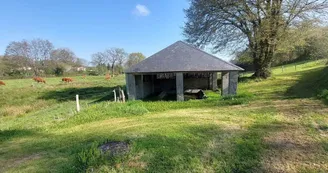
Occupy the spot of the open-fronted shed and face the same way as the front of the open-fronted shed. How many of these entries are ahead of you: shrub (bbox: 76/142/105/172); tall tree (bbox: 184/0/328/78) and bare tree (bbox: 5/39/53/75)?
1

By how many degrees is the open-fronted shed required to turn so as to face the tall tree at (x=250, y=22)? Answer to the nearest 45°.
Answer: approximately 135° to its left

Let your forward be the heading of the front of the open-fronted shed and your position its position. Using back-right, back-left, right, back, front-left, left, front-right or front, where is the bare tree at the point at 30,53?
back-right

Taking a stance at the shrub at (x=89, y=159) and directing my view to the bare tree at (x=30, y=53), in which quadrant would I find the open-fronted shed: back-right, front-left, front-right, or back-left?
front-right

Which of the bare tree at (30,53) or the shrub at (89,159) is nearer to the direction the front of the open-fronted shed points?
the shrub

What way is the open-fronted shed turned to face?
toward the camera

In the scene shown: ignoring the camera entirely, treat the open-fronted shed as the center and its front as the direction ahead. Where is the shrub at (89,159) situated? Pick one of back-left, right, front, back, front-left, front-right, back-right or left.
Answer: front

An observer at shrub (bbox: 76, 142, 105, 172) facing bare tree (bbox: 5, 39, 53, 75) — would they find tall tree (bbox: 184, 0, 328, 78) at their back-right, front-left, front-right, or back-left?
front-right
